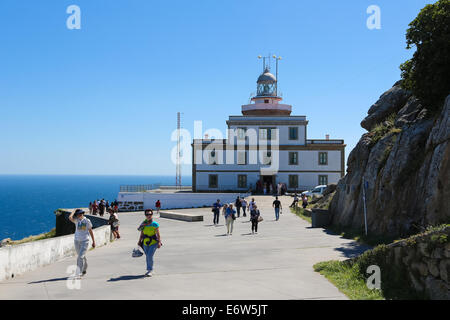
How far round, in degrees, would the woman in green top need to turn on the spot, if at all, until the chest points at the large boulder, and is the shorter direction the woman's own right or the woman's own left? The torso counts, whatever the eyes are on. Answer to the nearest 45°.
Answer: approximately 135° to the woman's own left

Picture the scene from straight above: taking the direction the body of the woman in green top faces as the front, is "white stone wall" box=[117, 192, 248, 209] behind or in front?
behind

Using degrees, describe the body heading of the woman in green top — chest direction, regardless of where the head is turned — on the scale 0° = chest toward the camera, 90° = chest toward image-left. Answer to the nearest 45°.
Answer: approximately 0°

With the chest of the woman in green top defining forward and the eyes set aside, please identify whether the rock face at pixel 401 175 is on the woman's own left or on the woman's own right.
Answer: on the woman's own left

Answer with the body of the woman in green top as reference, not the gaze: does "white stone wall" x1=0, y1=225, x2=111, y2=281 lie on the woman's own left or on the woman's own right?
on the woman's own right

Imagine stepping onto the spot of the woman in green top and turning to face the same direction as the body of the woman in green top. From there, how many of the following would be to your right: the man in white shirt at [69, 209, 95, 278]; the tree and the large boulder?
1

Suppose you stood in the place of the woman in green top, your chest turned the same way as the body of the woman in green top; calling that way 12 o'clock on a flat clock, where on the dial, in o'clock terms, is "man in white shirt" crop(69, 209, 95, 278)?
The man in white shirt is roughly at 3 o'clock from the woman in green top.

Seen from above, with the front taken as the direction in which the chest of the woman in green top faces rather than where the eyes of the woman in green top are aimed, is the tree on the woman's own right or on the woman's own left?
on the woman's own left
